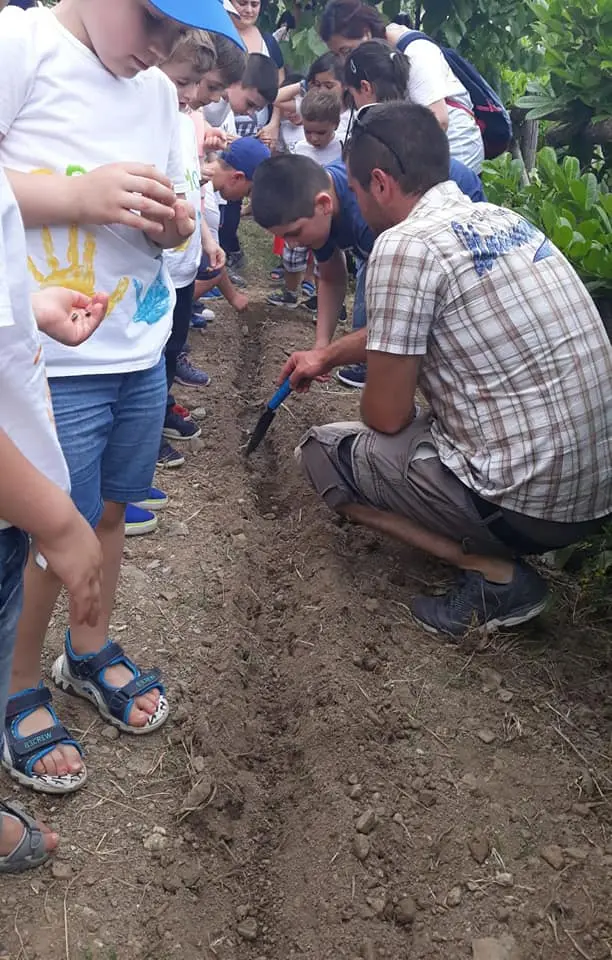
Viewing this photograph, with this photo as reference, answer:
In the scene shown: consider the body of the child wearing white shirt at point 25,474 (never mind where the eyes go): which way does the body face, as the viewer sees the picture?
to the viewer's right

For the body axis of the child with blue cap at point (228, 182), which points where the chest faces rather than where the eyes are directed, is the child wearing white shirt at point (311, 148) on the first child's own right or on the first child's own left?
on the first child's own left

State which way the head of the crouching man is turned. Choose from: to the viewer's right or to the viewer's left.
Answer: to the viewer's left

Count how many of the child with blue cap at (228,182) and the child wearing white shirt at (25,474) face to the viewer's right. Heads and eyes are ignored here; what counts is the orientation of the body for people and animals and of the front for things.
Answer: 2

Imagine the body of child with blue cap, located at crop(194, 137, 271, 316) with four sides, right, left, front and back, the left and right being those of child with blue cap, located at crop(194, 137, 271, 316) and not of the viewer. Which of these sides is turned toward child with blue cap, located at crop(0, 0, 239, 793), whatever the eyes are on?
right

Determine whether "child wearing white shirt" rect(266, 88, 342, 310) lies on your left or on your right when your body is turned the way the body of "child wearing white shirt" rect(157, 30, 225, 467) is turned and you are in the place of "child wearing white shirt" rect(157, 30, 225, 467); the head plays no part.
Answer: on your left

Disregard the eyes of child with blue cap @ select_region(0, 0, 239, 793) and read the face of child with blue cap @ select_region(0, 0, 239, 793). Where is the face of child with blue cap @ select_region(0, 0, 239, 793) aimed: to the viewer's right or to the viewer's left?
to the viewer's right

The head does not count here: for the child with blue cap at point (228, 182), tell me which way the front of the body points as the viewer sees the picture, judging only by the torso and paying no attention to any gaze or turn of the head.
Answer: to the viewer's right

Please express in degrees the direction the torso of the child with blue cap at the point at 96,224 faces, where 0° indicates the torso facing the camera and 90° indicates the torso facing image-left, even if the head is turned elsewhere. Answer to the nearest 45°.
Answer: approximately 315°
